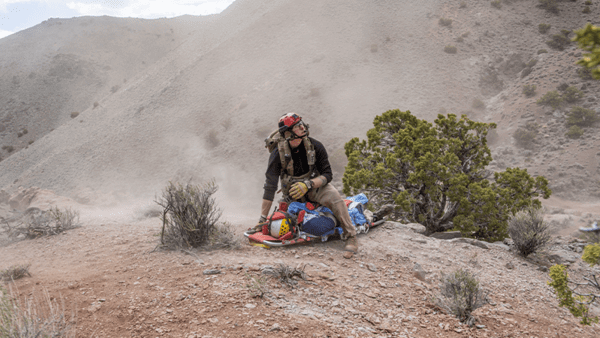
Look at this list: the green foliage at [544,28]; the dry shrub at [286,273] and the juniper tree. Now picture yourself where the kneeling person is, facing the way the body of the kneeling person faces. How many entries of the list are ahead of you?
1

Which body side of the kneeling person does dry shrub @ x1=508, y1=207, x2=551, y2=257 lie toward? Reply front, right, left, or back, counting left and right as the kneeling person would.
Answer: left

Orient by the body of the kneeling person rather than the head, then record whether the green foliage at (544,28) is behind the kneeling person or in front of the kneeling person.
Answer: behind

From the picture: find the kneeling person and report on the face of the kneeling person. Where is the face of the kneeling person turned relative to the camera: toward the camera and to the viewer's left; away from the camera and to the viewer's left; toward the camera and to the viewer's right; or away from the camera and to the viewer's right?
toward the camera and to the viewer's right

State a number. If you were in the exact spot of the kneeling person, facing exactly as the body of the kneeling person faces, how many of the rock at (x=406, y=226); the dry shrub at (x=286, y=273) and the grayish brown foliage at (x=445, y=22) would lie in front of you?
1

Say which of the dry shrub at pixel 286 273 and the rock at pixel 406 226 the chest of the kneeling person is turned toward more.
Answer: the dry shrub

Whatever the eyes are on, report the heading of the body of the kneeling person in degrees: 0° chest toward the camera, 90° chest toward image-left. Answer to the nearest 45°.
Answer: approximately 0°

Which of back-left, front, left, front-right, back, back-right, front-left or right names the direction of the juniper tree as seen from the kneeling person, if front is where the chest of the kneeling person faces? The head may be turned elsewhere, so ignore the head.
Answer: back-left

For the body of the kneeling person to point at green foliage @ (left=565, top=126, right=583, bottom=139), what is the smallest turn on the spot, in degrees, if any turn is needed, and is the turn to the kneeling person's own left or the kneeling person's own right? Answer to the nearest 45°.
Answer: approximately 135° to the kneeling person's own left
